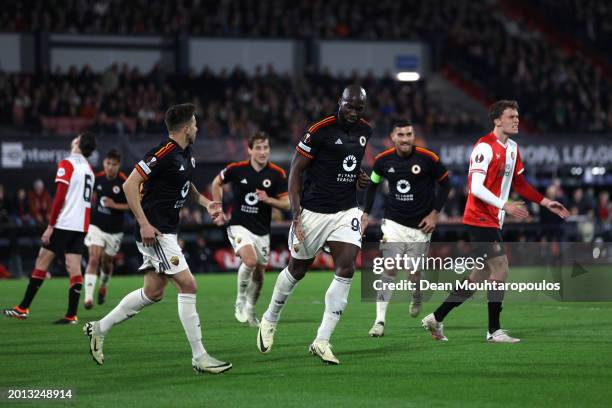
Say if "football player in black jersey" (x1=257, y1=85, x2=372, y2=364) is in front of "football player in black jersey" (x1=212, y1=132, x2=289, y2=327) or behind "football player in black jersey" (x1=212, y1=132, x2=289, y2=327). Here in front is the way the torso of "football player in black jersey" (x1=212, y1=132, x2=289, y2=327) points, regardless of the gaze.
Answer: in front

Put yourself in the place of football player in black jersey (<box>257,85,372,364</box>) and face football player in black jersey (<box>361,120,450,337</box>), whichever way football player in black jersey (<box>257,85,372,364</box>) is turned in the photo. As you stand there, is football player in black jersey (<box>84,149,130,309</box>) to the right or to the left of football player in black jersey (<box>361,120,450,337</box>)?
left

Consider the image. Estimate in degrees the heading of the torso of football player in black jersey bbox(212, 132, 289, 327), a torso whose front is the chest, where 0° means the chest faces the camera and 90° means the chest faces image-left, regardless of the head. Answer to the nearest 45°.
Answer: approximately 0°

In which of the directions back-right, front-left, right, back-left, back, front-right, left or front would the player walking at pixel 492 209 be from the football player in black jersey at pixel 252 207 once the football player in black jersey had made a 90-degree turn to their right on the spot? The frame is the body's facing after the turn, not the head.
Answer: back-left

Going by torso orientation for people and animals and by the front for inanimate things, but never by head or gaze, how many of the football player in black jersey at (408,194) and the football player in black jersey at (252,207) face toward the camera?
2

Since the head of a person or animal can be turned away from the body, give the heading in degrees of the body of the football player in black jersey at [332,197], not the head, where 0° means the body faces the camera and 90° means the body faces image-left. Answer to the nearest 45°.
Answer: approximately 315°

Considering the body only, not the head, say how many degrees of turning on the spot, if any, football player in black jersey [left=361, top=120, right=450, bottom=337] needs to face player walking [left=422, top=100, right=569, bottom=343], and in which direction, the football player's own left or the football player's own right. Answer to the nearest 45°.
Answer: approximately 45° to the football player's own left

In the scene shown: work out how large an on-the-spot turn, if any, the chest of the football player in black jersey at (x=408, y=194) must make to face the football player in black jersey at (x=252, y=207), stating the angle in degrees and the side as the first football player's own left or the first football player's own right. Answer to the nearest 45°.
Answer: approximately 90° to the first football player's own right
